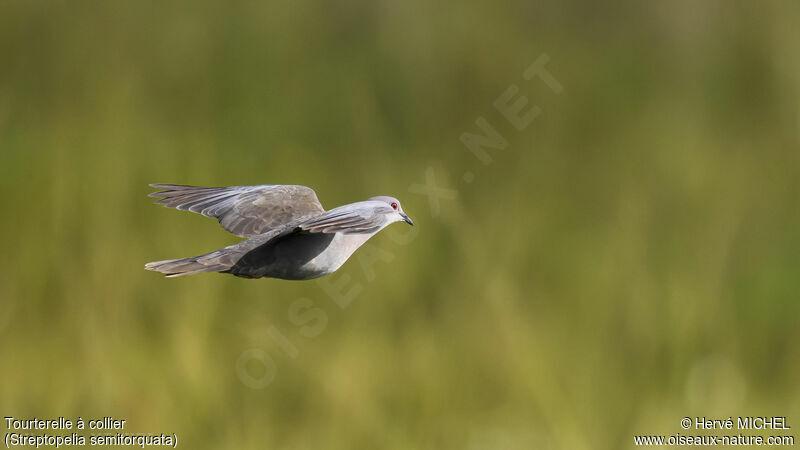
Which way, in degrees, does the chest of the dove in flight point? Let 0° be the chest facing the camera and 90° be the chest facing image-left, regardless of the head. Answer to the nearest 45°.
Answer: approximately 270°
